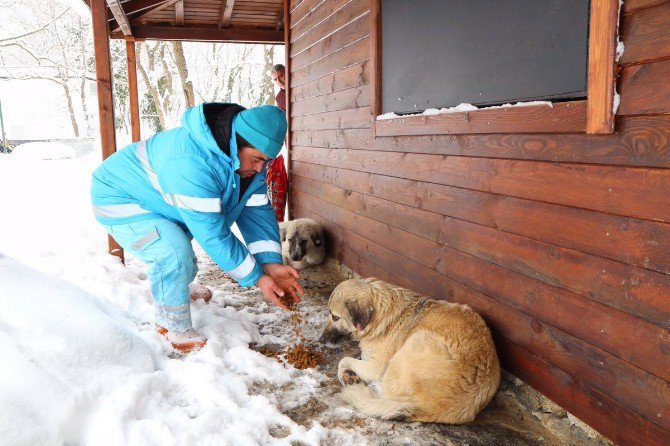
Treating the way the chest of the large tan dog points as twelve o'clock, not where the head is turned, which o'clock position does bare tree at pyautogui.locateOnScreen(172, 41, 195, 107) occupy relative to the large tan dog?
The bare tree is roughly at 2 o'clock from the large tan dog.

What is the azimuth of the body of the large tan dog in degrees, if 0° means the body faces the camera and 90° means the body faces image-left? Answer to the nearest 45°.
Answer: approximately 90°

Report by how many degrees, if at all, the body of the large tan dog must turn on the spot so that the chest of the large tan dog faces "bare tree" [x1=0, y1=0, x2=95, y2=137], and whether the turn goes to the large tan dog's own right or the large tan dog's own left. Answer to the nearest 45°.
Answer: approximately 45° to the large tan dog's own right

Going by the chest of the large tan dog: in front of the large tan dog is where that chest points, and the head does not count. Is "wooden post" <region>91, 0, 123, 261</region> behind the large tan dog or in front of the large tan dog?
in front

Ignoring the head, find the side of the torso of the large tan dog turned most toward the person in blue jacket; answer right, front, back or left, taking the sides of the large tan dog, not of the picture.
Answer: front

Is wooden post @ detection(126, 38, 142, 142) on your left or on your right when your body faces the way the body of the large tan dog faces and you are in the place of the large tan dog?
on your right

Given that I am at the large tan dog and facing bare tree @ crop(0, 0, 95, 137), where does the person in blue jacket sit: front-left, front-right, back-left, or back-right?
front-left

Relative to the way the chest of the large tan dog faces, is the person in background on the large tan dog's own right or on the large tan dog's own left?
on the large tan dog's own right
